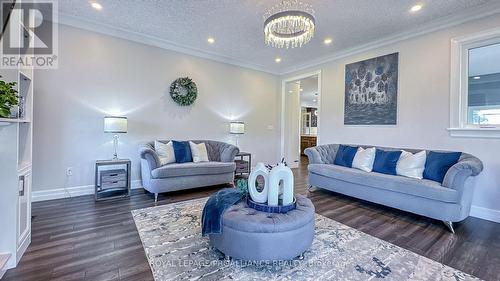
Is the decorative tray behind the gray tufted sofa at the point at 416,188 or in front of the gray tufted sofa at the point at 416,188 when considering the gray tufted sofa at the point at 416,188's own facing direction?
in front

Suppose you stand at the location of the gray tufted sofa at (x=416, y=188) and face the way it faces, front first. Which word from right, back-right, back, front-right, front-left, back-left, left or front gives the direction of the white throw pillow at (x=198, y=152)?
front-right

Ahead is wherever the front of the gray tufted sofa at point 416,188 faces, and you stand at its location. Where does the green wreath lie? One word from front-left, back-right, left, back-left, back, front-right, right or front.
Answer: front-right

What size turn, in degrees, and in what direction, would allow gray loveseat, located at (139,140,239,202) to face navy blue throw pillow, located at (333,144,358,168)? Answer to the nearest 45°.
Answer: approximately 45° to its left

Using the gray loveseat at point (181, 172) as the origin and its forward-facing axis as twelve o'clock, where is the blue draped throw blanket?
The blue draped throw blanket is roughly at 1 o'clock from the gray loveseat.

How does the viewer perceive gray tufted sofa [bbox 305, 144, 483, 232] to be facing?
facing the viewer and to the left of the viewer

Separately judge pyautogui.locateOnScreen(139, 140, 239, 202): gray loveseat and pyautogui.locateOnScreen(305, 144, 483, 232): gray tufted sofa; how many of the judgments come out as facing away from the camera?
0

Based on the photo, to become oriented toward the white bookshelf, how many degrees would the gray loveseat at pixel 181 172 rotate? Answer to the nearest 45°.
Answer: approximately 90° to its right
